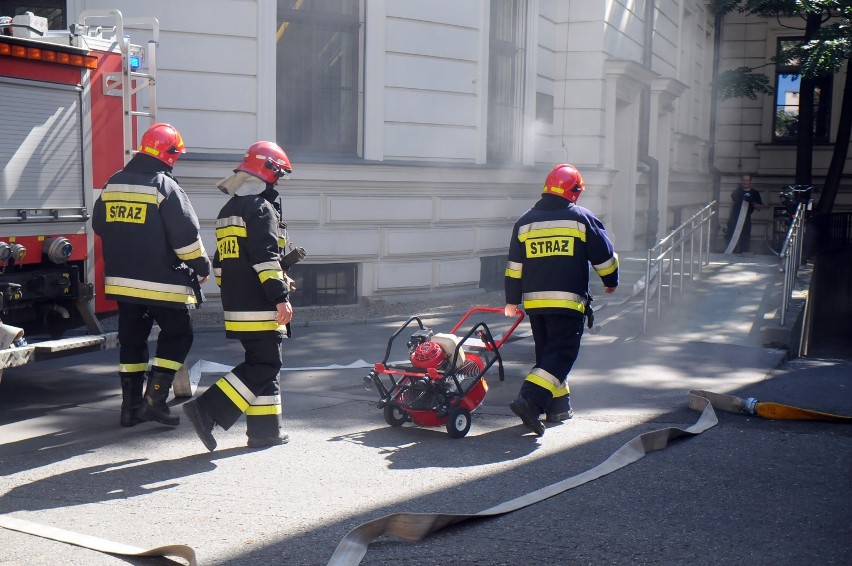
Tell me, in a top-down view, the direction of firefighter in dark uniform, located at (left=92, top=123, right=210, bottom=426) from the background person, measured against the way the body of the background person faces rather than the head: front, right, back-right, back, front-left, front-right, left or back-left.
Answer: front

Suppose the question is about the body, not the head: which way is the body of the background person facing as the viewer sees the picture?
toward the camera

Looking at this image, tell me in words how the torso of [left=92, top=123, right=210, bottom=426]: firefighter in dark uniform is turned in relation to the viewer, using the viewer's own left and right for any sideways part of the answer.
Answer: facing away from the viewer and to the right of the viewer

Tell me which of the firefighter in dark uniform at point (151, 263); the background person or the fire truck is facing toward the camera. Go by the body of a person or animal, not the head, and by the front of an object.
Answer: the background person

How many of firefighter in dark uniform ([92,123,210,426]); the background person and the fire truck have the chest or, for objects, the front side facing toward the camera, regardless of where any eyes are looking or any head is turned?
1

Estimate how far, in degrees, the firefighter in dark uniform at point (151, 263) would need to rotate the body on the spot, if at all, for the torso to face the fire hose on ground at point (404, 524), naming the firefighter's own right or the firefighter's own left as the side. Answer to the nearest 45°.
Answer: approximately 90° to the firefighter's own right

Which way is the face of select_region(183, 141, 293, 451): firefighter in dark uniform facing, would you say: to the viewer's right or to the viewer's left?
to the viewer's right

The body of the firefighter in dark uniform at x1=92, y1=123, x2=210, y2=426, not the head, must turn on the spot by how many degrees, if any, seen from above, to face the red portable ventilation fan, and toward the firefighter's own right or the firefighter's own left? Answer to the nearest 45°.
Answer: approximately 45° to the firefighter's own right

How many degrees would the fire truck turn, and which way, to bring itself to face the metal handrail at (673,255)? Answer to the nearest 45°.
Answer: approximately 90° to its right

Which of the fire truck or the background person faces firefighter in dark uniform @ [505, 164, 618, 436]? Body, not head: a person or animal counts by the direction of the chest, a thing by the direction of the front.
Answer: the background person

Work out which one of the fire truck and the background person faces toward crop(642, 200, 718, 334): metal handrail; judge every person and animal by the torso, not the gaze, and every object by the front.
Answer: the background person
